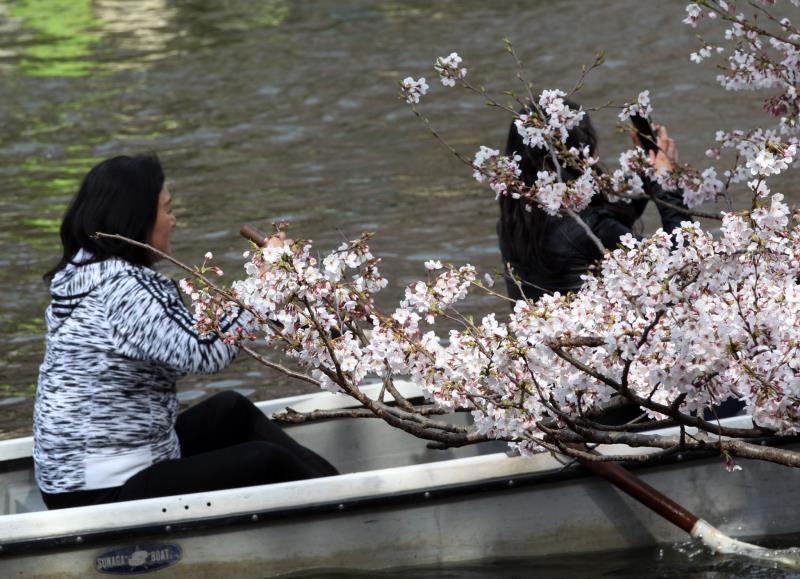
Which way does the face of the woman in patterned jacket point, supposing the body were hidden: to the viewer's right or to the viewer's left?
to the viewer's right

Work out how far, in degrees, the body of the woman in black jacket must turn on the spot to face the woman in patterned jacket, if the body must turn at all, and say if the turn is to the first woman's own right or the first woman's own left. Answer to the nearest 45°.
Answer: approximately 180°

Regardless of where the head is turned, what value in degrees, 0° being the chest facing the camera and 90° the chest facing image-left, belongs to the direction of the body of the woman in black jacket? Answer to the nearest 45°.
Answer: approximately 225°
